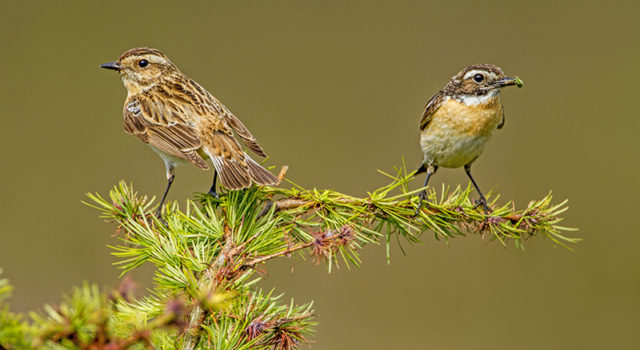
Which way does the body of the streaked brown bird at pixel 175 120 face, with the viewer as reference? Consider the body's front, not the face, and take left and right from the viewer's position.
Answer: facing away from the viewer and to the left of the viewer

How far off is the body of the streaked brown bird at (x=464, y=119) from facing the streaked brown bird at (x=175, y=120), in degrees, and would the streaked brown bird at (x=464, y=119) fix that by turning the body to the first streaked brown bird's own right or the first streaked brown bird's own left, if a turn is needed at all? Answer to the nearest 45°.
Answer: approximately 135° to the first streaked brown bird's own right

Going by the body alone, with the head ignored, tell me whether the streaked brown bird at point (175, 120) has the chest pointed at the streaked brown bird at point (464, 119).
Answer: no

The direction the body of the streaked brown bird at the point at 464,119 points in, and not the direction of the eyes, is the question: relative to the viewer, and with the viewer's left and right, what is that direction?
facing the viewer and to the right of the viewer
